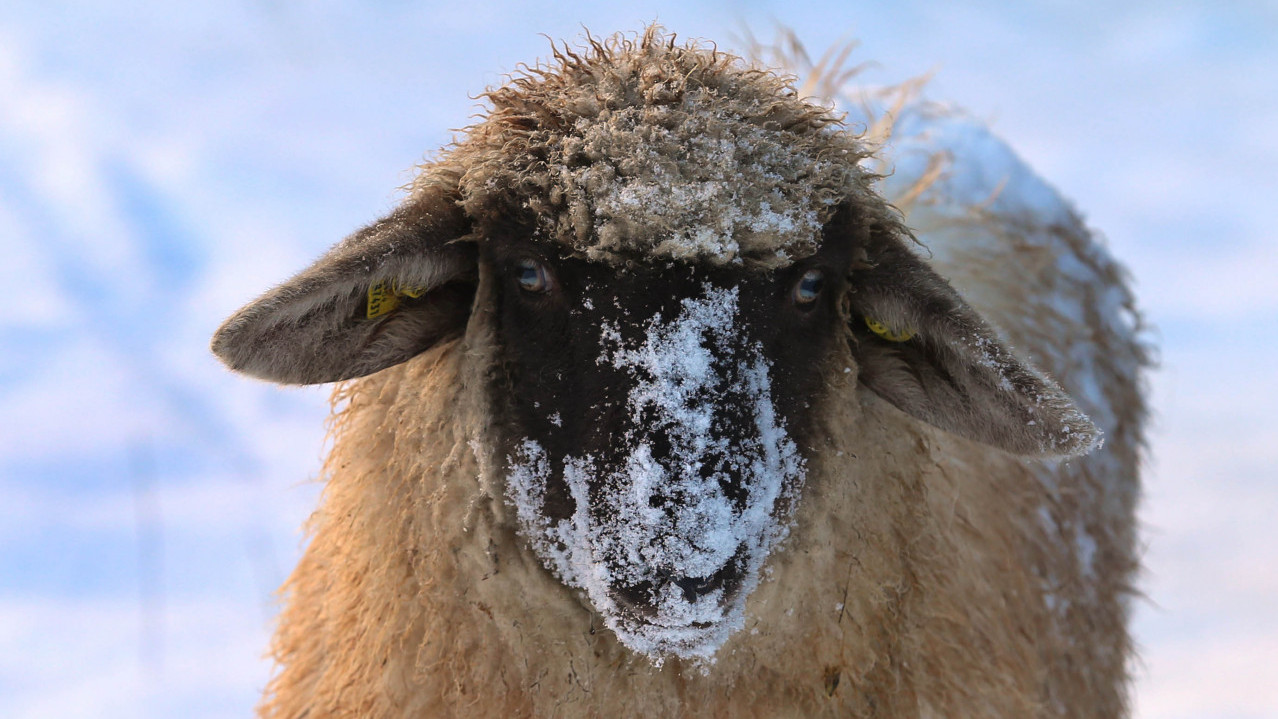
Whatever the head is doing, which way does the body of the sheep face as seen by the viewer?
toward the camera
